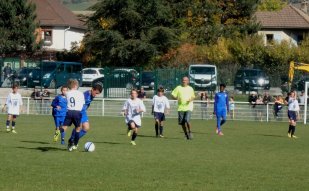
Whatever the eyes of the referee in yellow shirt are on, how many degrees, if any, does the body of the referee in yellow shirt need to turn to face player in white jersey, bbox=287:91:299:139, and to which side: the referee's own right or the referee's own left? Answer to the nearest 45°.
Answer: approximately 135° to the referee's own left

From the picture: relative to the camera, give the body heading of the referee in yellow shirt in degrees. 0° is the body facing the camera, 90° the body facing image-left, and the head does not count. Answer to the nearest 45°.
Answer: approximately 0°

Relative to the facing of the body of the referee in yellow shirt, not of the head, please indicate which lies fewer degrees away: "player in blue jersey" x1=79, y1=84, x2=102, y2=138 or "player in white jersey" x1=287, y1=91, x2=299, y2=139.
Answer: the player in blue jersey
